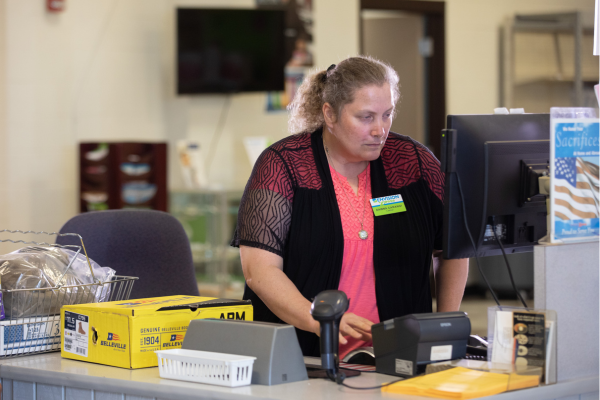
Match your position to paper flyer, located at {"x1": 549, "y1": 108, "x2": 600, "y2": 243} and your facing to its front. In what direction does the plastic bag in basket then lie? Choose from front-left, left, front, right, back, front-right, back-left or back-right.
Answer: right

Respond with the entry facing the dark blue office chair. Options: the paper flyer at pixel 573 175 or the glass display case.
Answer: the glass display case

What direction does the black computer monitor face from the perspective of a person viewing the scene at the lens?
facing away from the viewer and to the left of the viewer

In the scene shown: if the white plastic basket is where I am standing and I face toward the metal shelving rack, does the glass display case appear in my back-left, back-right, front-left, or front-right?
front-left

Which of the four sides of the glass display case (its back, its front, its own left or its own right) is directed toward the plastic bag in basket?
front

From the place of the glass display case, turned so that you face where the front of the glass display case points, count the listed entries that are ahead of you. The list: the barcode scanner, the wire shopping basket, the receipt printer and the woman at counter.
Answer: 4

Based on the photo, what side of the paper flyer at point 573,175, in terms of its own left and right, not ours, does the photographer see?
front

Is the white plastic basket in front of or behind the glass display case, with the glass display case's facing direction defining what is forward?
in front

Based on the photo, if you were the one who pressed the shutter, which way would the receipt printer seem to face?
facing away from the viewer and to the left of the viewer

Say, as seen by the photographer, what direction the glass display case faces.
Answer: facing the viewer

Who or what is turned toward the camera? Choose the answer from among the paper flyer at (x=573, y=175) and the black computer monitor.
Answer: the paper flyer

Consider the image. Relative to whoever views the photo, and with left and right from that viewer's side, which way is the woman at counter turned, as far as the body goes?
facing the viewer and to the right of the viewer

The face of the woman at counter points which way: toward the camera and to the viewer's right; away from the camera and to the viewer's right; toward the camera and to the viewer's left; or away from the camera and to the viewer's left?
toward the camera and to the viewer's right

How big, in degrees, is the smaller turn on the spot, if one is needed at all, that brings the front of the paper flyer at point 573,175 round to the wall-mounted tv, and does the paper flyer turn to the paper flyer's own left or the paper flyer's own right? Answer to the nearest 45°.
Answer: approximately 135° to the paper flyer's own right
